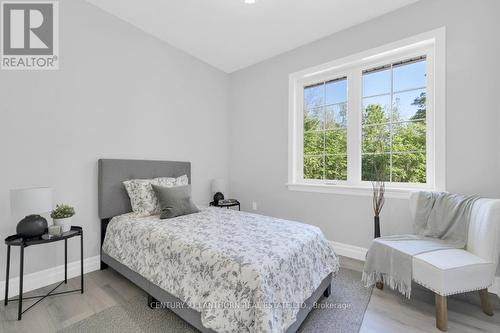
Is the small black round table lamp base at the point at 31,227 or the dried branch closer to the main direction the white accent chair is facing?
the small black round table lamp base

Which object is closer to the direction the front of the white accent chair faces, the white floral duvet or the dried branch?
the white floral duvet

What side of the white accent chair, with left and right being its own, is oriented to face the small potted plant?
front

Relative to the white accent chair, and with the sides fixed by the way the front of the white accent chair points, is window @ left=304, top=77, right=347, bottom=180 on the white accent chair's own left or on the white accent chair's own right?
on the white accent chair's own right

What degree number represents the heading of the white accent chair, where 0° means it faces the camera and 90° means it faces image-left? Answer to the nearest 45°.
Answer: approximately 45°

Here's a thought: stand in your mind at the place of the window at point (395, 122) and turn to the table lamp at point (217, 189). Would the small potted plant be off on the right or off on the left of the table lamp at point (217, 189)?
left

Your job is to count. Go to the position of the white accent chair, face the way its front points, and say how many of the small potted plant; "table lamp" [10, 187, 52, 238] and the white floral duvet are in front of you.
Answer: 3
